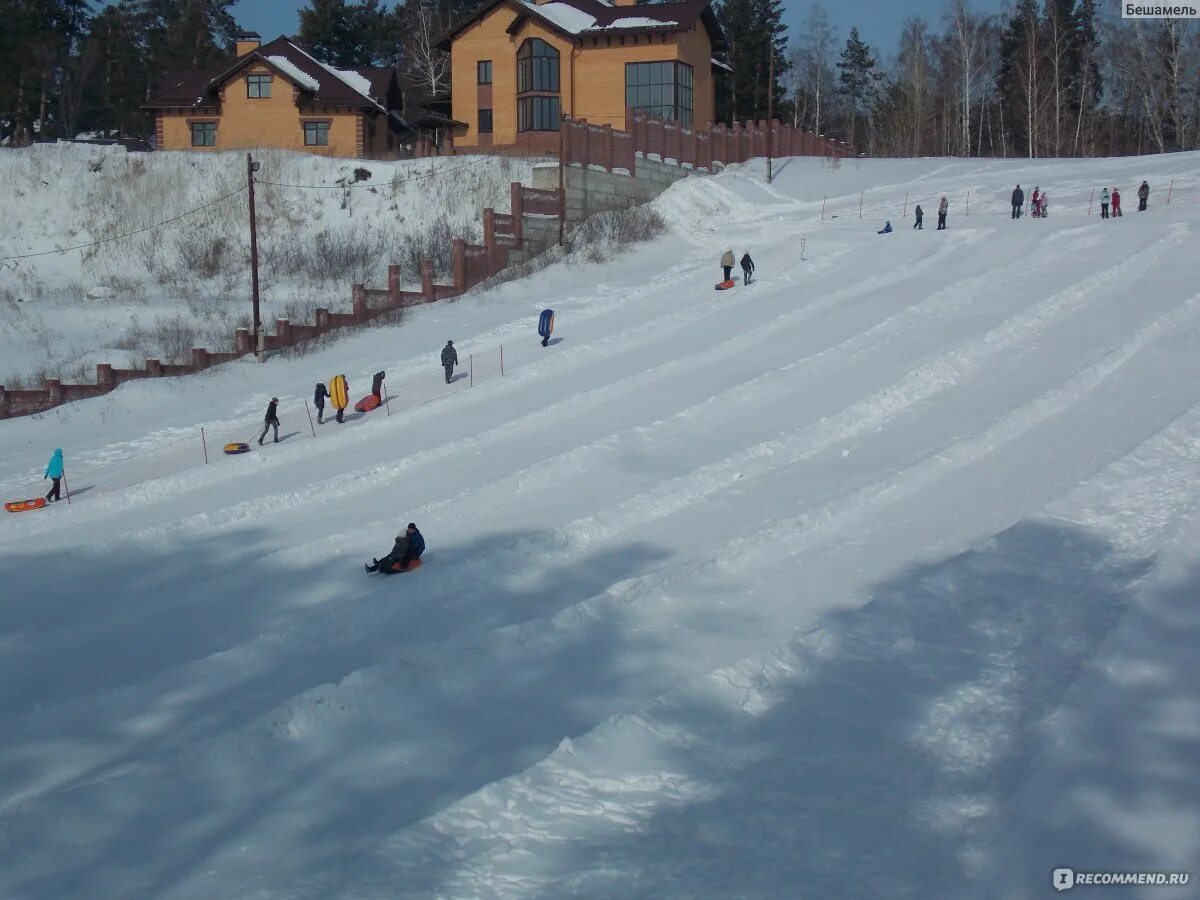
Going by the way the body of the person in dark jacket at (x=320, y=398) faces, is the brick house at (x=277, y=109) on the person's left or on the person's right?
on the person's left

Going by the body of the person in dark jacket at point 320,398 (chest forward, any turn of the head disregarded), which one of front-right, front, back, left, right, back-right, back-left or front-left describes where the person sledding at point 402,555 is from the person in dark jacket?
back-right

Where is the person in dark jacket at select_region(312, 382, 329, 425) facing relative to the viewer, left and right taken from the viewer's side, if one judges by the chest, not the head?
facing away from the viewer and to the right of the viewer

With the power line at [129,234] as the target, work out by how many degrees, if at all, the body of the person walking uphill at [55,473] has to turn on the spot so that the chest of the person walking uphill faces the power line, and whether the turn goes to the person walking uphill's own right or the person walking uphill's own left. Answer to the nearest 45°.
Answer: approximately 90° to the person walking uphill's own left

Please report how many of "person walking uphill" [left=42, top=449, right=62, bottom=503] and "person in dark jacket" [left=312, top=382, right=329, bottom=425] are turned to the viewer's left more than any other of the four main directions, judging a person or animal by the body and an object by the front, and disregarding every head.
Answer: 0

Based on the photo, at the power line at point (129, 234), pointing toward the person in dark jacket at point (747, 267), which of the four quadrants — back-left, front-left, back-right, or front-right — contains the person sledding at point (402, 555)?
front-right

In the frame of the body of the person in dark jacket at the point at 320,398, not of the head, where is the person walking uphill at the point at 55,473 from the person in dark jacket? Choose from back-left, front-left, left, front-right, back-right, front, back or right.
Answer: back

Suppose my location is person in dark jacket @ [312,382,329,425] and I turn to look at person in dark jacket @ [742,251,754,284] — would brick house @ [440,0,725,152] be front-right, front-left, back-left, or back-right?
front-left

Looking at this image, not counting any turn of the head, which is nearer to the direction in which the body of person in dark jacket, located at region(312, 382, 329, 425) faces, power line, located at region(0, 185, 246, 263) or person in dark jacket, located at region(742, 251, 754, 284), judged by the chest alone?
the person in dark jacket

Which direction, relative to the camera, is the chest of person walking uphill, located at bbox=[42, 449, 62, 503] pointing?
to the viewer's right
